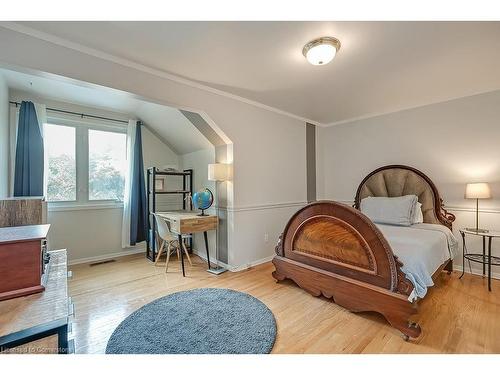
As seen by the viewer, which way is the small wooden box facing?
to the viewer's right

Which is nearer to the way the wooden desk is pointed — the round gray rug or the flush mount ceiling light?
the round gray rug

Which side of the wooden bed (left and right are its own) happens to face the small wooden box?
front

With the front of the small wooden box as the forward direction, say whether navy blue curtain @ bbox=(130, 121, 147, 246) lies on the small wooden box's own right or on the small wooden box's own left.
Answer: on the small wooden box's own left

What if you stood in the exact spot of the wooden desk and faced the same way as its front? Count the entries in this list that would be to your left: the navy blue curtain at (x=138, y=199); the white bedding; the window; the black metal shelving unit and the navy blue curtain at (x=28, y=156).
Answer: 1

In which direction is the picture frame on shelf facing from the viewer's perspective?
toward the camera

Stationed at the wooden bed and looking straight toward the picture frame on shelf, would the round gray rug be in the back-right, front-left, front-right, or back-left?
front-left

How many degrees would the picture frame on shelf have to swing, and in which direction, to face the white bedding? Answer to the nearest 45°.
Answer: approximately 45° to its left

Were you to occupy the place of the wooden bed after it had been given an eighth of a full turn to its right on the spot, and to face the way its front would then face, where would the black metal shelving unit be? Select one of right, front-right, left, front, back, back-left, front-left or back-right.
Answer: front

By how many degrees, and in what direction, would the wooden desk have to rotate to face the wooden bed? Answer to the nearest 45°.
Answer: approximately 90° to its left

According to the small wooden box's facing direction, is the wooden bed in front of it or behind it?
in front

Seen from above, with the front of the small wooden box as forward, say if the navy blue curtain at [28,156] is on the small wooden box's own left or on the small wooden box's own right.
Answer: on the small wooden box's own left

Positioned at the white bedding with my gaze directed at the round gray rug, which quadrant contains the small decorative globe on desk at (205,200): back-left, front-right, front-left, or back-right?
front-right

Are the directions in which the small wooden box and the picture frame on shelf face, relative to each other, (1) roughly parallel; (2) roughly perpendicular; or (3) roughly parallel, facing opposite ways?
roughly perpendicular

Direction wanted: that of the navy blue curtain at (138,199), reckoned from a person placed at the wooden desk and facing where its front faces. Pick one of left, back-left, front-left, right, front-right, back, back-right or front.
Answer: right

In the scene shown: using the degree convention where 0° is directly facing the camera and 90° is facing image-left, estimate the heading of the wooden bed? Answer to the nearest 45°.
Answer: approximately 45°
